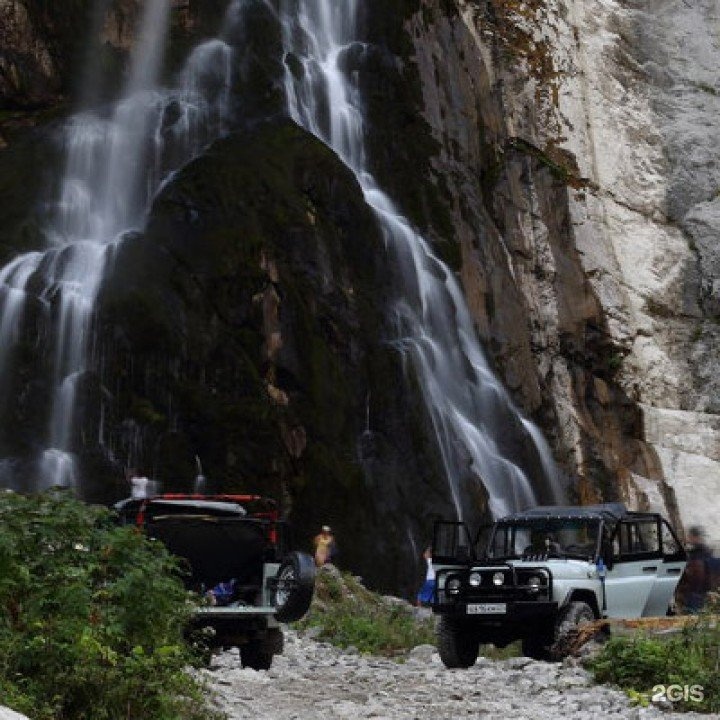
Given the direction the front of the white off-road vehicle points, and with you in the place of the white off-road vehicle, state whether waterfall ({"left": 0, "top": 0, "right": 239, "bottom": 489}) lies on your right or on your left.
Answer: on your right

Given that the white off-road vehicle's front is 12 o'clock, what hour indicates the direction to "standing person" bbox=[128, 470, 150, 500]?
The standing person is roughly at 3 o'clock from the white off-road vehicle.

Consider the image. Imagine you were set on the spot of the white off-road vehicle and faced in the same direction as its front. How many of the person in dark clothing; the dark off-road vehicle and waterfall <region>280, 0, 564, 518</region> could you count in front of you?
1

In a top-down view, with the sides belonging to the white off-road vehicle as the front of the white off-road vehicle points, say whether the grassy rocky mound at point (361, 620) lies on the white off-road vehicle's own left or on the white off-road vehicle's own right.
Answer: on the white off-road vehicle's own right

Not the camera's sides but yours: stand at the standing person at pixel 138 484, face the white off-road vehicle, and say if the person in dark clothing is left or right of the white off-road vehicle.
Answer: left

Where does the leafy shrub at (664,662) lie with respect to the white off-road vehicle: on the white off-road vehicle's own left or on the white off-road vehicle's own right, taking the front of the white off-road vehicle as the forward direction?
on the white off-road vehicle's own left

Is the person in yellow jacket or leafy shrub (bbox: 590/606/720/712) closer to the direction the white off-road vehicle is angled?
the leafy shrub

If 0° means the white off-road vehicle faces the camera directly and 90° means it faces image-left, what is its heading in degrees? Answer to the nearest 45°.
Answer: approximately 45°

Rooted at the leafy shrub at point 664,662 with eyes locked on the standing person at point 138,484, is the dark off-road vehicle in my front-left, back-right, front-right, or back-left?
front-left

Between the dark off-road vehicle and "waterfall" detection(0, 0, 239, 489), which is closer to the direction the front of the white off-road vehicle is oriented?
the dark off-road vehicle

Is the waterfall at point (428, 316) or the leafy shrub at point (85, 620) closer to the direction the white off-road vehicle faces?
the leafy shrub

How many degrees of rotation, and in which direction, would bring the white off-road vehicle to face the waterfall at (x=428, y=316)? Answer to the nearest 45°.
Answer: approximately 135° to its right

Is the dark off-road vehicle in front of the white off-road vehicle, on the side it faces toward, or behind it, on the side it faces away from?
in front
